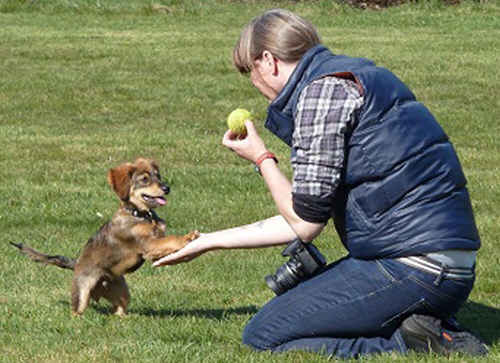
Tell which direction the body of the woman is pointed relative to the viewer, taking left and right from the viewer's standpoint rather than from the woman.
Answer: facing to the left of the viewer

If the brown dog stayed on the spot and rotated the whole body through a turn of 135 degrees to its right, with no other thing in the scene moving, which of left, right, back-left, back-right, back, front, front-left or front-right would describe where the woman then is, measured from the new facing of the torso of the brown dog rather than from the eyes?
left

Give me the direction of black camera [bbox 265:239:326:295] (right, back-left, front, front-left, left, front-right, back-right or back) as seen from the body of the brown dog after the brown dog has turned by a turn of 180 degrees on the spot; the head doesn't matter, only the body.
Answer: back-left

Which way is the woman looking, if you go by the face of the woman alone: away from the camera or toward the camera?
away from the camera

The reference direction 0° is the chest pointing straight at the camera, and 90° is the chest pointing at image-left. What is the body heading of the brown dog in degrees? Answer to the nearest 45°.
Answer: approximately 270°
